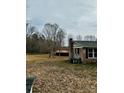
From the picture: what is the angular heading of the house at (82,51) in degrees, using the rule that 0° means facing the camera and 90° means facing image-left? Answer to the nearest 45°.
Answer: approximately 0°
